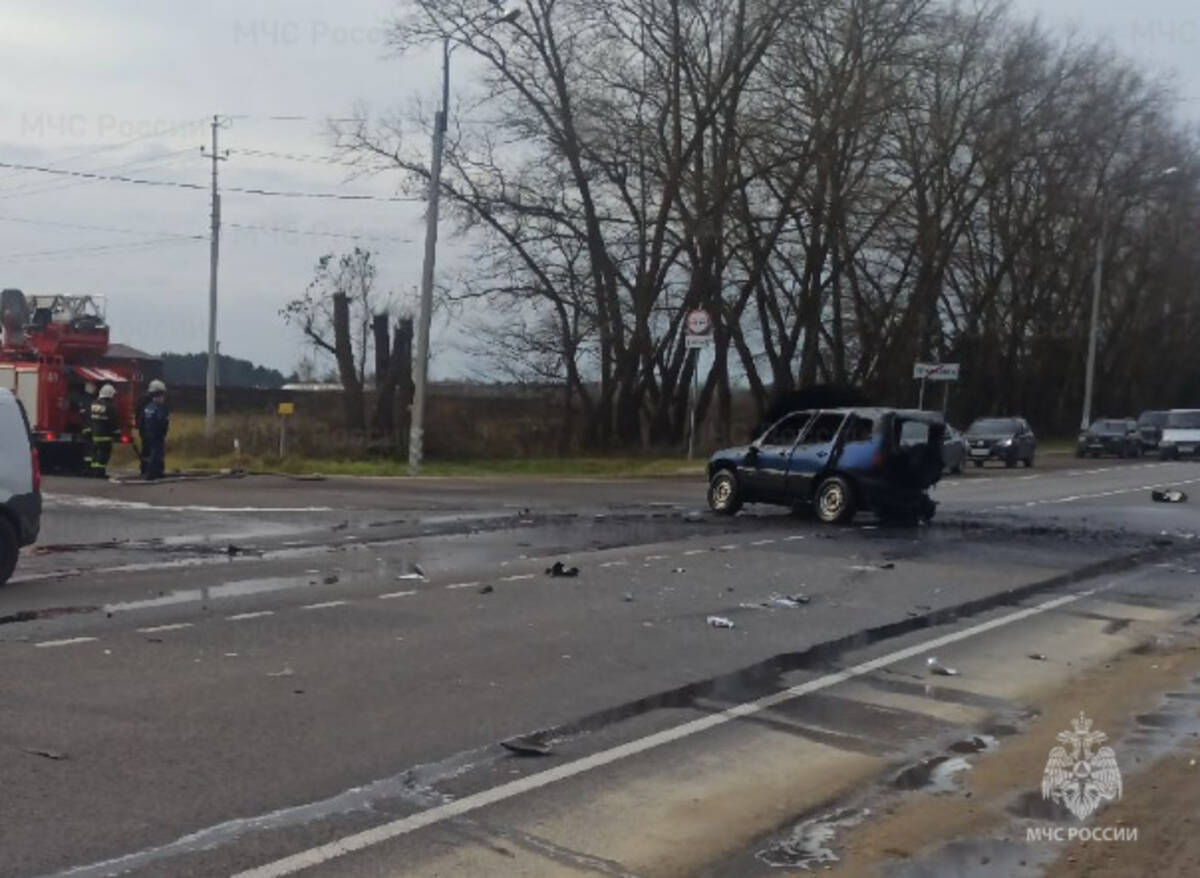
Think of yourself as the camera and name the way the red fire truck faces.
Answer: facing away from the viewer and to the left of the viewer

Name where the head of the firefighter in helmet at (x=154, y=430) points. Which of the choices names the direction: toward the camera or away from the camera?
toward the camera

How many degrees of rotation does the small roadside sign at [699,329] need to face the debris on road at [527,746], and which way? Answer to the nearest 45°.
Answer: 0° — it already faces it

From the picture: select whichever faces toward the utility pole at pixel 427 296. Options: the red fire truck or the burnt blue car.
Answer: the burnt blue car

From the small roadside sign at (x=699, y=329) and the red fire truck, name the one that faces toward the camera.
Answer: the small roadside sign

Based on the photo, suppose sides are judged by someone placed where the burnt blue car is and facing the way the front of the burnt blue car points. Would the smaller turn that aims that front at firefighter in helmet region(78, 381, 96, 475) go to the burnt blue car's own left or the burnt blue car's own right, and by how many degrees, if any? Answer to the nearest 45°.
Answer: approximately 45° to the burnt blue car's own left

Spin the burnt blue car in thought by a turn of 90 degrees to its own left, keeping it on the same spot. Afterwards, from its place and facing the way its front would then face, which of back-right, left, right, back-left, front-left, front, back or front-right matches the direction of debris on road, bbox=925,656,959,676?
front-left

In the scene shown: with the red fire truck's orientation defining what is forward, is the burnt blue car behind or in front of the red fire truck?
behind

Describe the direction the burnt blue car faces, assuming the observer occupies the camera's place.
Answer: facing away from the viewer and to the left of the viewer

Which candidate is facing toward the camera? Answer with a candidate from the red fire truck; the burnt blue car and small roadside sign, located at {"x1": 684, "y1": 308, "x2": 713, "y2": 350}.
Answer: the small roadside sign

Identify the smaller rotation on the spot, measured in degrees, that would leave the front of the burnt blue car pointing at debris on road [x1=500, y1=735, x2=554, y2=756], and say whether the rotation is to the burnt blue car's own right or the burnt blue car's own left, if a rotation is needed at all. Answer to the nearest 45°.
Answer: approximately 135° to the burnt blue car's own left

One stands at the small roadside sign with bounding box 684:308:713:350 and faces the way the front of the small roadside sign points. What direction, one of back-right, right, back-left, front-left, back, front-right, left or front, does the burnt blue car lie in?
front

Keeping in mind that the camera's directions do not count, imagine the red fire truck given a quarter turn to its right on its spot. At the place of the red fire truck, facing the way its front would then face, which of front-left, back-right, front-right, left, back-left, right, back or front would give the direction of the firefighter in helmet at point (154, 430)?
right

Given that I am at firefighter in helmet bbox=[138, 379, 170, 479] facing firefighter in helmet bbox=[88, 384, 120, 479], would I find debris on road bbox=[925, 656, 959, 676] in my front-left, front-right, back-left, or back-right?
back-left

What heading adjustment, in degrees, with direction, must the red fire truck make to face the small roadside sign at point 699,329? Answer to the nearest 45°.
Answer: approximately 135° to its right

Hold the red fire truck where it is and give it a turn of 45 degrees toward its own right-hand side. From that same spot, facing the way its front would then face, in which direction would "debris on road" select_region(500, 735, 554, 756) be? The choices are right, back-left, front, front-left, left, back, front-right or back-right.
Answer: back

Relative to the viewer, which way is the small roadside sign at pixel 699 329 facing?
toward the camera

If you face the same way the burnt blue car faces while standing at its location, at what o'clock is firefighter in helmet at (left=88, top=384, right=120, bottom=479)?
The firefighter in helmet is roughly at 11 o'clock from the burnt blue car.

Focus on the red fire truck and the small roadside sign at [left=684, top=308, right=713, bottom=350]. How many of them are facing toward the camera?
1
